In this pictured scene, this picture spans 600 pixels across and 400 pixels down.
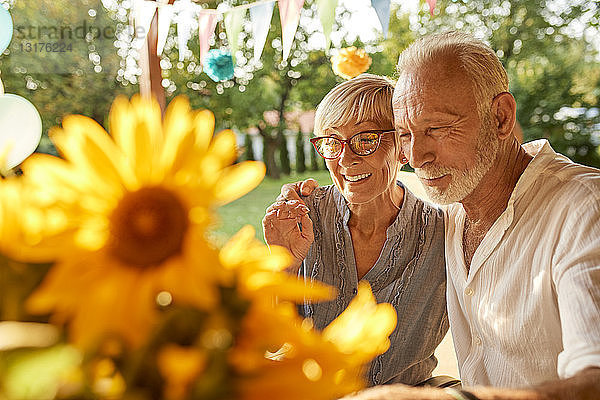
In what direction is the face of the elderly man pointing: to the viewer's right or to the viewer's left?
to the viewer's left

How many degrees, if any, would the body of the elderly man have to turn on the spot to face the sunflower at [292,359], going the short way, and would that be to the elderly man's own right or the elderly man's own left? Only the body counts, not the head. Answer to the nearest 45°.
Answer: approximately 45° to the elderly man's own left

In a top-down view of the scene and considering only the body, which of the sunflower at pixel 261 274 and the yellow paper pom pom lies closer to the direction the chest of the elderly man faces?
the sunflower

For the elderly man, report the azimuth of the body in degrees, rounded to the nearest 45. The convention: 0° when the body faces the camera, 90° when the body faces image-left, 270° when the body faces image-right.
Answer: approximately 45°

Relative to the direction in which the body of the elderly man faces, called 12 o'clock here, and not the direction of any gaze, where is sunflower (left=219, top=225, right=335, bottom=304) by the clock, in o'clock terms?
The sunflower is roughly at 11 o'clock from the elderly man.

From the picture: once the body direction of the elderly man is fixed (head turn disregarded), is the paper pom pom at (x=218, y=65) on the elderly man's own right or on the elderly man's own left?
on the elderly man's own right

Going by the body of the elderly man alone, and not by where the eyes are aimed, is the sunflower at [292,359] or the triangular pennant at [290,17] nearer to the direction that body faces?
the sunflower

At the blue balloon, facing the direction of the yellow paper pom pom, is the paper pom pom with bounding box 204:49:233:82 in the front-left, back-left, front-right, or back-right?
front-left

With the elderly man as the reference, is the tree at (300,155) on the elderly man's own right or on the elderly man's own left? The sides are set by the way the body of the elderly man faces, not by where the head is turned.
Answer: on the elderly man's own right

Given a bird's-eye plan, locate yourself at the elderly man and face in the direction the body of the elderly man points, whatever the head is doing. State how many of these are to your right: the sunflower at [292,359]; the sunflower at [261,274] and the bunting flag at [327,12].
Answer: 1

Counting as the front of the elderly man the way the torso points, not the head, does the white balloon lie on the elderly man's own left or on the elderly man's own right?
on the elderly man's own right

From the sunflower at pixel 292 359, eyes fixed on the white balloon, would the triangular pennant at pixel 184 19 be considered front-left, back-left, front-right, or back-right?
front-right

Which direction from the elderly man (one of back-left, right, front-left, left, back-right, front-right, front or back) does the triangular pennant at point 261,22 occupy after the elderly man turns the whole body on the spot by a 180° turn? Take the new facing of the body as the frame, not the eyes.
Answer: left

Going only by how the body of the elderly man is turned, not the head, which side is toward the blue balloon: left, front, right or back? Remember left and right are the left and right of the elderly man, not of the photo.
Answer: right

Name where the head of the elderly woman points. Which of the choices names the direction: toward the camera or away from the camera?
toward the camera

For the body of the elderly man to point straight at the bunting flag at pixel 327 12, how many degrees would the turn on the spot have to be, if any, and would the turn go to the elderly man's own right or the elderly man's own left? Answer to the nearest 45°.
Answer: approximately 90° to the elderly man's own right

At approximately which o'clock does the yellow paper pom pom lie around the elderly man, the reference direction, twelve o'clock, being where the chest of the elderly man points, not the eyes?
The yellow paper pom pom is roughly at 4 o'clock from the elderly man.
